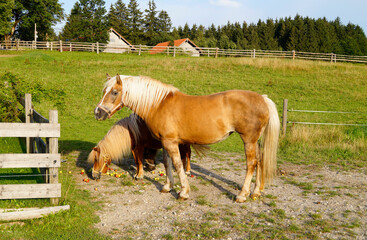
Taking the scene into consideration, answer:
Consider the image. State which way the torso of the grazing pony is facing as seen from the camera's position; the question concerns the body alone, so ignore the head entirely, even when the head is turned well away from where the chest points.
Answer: to the viewer's left

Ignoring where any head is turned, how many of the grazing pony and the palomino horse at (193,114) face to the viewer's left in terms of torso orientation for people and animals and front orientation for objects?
2

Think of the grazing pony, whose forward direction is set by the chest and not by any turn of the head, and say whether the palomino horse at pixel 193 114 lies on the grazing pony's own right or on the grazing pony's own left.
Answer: on the grazing pony's own left

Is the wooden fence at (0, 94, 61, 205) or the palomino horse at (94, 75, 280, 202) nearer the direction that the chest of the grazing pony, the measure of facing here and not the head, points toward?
the wooden fence

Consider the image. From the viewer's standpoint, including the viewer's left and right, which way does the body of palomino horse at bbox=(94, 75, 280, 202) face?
facing to the left of the viewer

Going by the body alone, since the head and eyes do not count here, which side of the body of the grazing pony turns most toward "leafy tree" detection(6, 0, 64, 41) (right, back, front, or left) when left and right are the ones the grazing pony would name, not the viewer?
right

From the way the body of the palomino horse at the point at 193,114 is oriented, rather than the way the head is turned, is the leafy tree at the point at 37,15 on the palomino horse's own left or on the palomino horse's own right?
on the palomino horse's own right
